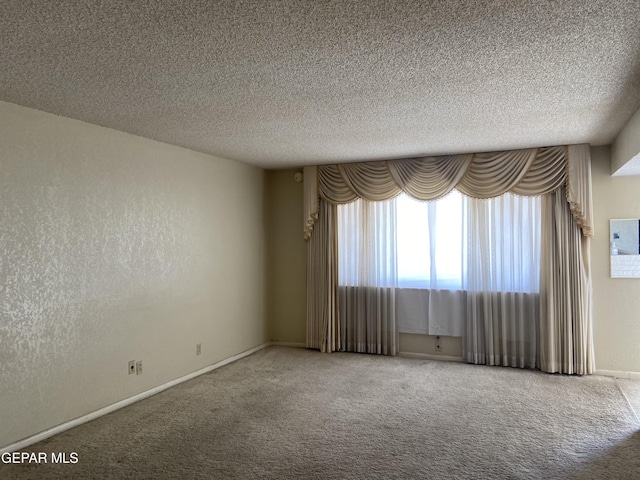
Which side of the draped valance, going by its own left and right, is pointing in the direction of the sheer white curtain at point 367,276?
right

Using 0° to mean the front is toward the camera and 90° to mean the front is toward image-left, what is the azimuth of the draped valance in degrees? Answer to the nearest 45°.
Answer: approximately 0°
